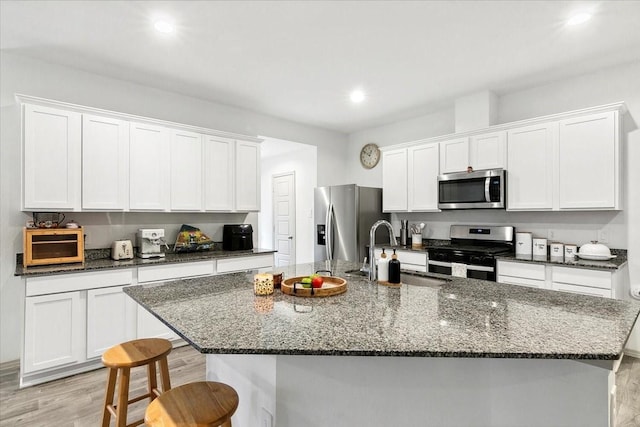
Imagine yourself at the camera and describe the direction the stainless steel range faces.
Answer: facing the viewer and to the left of the viewer

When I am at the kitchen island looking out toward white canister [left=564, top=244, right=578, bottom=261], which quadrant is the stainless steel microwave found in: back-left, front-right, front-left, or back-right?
front-left

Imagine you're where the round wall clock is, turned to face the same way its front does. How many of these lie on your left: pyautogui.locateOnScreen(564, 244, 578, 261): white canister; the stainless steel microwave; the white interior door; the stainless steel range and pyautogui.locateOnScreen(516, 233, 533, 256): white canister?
4

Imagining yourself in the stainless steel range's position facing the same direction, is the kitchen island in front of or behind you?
in front

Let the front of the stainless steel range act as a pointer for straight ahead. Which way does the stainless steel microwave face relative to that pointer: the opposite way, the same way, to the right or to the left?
the same way

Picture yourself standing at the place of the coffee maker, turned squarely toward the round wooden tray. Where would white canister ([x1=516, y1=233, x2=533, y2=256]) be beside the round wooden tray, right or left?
left

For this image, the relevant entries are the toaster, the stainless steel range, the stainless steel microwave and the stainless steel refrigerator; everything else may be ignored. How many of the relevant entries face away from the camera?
0

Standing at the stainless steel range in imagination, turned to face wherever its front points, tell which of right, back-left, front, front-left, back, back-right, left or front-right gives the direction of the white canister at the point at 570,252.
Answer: back-left

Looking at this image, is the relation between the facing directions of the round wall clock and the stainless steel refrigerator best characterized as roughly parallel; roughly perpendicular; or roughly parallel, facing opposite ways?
roughly parallel

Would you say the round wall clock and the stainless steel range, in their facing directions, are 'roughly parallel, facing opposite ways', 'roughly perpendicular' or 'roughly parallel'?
roughly parallel

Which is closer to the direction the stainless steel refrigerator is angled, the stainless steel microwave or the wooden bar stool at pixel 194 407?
the wooden bar stool

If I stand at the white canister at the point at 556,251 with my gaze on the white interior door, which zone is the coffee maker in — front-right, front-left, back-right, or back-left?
front-left

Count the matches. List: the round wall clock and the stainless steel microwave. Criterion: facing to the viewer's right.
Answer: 0

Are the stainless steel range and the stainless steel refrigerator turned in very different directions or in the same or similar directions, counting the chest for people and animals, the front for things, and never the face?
same or similar directions

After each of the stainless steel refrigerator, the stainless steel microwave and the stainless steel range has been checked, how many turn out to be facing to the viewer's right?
0
